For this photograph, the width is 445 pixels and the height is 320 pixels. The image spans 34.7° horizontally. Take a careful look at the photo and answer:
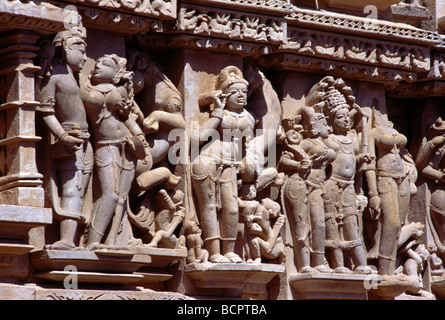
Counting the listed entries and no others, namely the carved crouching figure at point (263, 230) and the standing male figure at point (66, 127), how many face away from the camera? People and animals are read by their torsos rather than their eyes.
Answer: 0

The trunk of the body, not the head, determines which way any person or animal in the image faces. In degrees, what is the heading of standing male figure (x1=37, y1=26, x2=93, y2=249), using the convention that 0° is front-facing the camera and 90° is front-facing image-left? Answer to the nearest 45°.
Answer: approximately 315°

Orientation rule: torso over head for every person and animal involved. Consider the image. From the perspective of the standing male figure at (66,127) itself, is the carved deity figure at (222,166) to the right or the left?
on its left
